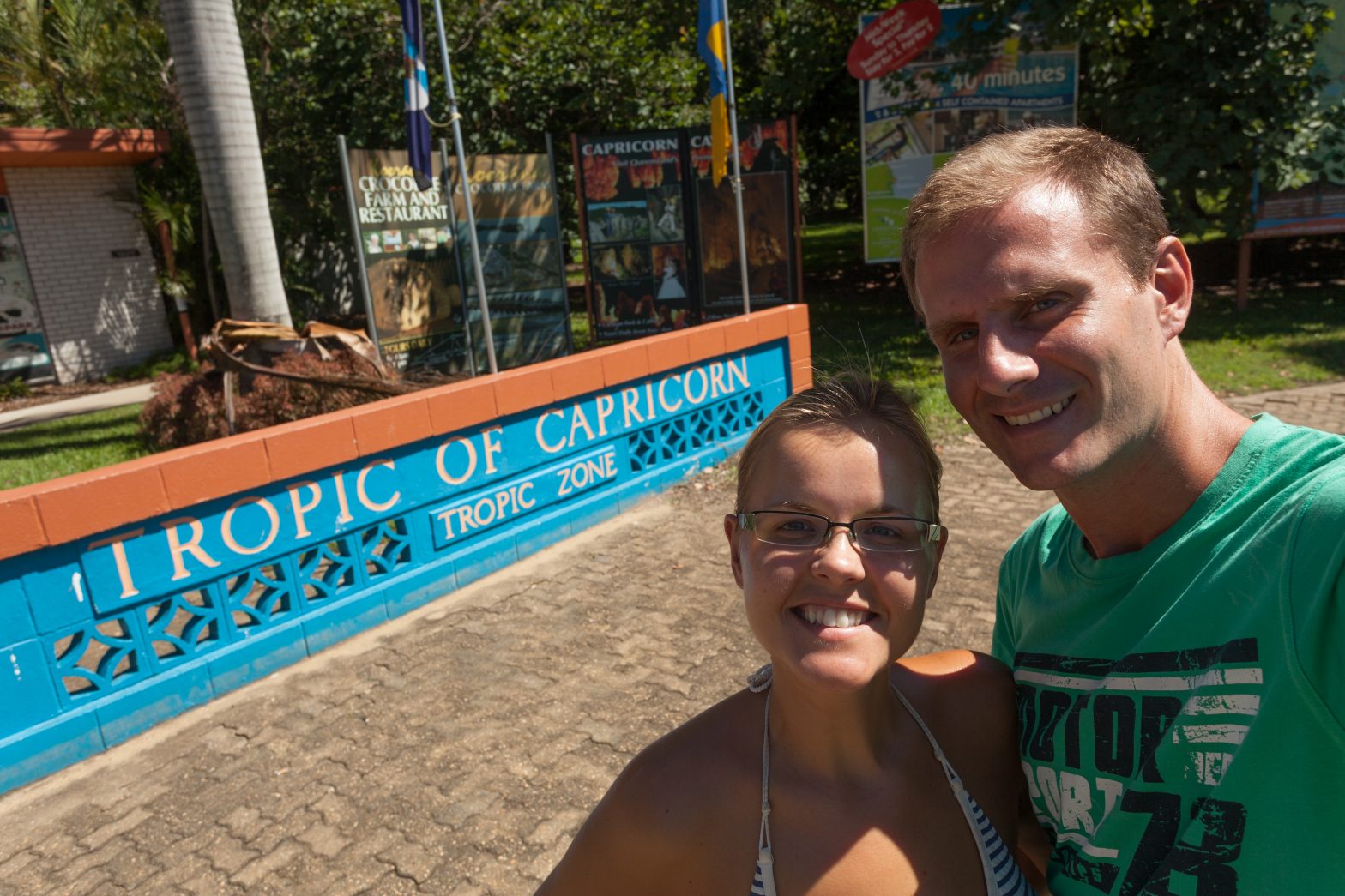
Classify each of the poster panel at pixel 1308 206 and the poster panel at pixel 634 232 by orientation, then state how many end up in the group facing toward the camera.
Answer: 2

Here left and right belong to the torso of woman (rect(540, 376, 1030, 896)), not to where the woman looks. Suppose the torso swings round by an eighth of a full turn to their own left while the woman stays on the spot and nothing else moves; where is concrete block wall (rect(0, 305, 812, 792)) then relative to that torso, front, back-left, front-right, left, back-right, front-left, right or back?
back

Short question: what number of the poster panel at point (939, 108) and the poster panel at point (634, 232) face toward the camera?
2

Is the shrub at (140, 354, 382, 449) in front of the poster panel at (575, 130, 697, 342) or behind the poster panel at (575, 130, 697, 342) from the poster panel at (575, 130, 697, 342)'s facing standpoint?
in front

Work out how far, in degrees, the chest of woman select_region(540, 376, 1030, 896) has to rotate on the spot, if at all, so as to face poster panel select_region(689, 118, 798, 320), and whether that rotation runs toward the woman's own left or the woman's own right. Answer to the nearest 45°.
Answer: approximately 180°

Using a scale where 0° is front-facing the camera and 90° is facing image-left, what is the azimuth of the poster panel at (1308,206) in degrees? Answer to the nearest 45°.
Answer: approximately 0°

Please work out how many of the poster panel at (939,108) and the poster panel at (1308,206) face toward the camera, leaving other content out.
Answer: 2

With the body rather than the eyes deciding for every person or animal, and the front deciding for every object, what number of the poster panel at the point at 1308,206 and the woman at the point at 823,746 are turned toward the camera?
2
